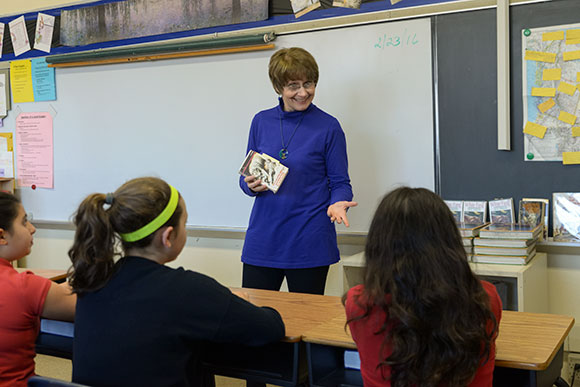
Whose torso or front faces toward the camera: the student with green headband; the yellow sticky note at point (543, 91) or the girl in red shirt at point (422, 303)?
the yellow sticky note

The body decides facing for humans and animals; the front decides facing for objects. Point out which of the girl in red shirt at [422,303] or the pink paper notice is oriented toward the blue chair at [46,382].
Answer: the pink paper notice

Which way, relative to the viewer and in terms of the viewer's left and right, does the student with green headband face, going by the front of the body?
facing away from the viewer and to the right of the viewer

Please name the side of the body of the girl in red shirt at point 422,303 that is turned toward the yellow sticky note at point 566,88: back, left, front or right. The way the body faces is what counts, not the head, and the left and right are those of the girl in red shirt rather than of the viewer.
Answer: front

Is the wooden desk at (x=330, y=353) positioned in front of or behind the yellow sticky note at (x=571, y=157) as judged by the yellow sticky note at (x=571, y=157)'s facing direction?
in front

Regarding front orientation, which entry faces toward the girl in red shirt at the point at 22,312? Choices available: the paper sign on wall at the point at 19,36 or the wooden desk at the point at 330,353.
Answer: the paper sign on wall

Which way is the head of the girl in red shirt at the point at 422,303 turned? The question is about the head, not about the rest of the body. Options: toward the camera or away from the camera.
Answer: away from the camera

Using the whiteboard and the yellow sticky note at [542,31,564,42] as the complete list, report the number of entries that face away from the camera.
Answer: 0

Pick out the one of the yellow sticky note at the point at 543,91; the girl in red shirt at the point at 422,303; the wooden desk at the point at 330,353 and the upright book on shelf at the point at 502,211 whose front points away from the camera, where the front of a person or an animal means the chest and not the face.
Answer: the girl in red shirt

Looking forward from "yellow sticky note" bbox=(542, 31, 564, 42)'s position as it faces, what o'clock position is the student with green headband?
The student with green headband is roughly at 1 o'clock from the yellow sticky note.

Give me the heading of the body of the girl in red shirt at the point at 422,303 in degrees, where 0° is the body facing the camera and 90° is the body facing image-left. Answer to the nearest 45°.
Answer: approximately 180°

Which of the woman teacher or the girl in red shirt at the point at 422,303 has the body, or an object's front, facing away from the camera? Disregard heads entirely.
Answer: the girl in red shirt

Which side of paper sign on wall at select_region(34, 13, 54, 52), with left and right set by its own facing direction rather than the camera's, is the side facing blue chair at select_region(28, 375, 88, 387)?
front
